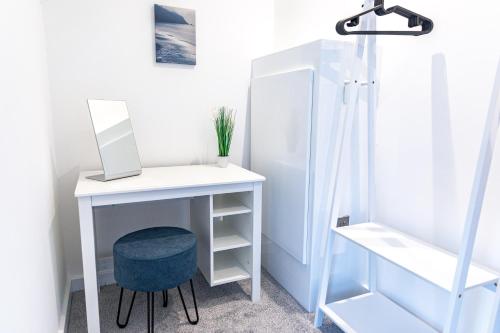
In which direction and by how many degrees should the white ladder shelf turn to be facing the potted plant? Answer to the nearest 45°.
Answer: approximately 45° to its right

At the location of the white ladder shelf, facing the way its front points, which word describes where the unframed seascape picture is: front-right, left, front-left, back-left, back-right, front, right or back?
front-right

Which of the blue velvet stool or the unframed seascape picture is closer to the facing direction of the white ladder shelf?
the blue velvet stool

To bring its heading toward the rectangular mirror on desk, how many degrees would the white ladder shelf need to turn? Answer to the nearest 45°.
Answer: approximately 45° to its right

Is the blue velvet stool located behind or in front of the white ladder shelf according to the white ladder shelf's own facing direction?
in front

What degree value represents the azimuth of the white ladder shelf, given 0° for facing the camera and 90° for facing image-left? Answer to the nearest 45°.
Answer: approximately 45°

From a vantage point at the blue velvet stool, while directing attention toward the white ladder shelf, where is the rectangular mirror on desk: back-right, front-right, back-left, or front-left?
back-left

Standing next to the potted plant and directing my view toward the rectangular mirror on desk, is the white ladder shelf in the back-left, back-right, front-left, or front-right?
back-left
